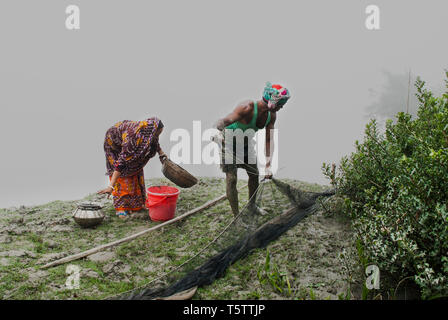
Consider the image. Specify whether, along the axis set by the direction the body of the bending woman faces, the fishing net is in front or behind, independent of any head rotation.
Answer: in front

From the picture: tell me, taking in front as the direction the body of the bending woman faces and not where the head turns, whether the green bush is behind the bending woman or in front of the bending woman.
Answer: in front

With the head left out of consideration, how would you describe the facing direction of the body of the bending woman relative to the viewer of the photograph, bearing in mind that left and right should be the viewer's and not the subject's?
facing the viewer and to the right of the viewer

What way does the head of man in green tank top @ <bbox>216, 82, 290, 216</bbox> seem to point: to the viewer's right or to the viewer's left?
to the viewer's right
